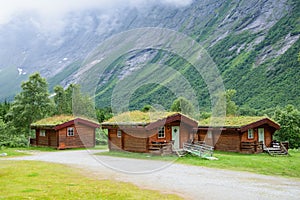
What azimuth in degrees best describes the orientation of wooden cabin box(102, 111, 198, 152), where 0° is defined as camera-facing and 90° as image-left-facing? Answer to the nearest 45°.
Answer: approximately 315°

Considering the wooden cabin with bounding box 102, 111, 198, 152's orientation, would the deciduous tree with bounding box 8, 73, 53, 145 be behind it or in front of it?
behind

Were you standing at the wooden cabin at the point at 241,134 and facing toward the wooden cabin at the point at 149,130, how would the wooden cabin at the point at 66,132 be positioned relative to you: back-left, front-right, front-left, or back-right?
front-right

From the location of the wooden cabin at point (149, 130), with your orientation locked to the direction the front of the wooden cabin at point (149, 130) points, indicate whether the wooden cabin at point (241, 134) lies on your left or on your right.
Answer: on your left

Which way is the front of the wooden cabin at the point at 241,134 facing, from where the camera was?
facing the viewer and to the right of the viewer

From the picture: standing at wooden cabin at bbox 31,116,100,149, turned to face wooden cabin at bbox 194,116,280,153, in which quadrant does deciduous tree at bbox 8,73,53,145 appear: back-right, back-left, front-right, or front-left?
back-left

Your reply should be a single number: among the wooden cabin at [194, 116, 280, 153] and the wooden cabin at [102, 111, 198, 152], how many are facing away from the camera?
0

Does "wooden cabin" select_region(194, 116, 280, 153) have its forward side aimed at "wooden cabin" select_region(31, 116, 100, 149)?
no

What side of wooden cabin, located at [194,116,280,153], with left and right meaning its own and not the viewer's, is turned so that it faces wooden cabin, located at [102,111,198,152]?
right

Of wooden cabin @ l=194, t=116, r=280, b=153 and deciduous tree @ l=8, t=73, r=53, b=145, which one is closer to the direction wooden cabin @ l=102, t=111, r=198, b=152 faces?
the wooden cabin

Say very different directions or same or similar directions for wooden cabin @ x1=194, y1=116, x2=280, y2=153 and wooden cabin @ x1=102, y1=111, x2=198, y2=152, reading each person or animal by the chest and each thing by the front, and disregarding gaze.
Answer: same or similar directions

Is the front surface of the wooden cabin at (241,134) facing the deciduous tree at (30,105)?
no
